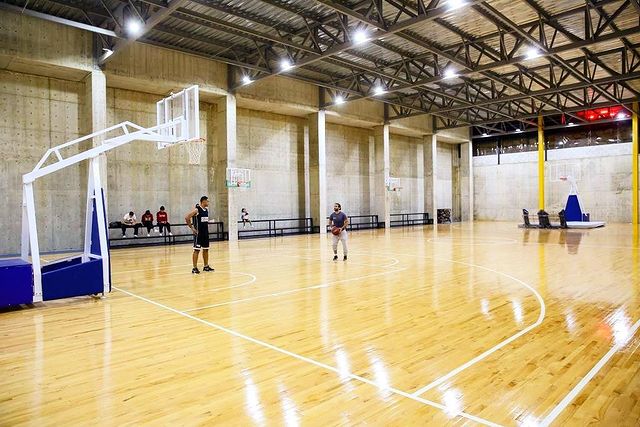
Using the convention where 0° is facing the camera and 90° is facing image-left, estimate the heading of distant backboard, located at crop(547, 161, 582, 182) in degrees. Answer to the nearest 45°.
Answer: approximately 0°

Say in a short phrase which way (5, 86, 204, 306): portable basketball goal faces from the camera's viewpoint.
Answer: facing away from the viewer and to the right of the viewer

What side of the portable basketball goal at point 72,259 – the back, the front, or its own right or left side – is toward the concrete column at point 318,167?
front

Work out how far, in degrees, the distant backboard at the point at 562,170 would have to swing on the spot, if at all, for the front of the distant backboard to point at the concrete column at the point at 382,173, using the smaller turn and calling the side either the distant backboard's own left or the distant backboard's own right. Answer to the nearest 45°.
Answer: approximately 45° to the distant backboard's own right

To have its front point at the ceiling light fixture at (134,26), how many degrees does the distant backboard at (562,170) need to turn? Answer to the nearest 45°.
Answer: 0° — it already faces it

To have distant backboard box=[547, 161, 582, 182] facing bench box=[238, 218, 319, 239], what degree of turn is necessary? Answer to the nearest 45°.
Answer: approximately 45° to its right

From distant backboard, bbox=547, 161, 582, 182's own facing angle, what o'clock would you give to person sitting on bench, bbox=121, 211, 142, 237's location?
The person sitting on bench is roughly at 1 o'clock from the distant backboard.

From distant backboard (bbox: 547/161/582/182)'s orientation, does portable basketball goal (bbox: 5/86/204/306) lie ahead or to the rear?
ahead

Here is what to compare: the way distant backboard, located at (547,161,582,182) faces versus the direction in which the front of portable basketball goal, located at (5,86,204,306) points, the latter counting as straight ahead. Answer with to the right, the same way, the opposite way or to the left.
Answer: the opposite way

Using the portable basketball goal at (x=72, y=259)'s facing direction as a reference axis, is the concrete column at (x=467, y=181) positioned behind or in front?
in front

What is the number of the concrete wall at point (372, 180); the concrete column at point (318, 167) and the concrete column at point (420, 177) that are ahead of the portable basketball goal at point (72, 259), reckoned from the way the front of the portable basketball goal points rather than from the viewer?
3

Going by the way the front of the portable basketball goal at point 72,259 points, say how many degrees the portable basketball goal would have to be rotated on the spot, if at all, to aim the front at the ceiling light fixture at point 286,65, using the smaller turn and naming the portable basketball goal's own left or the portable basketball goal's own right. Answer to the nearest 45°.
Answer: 0° — it already faces it

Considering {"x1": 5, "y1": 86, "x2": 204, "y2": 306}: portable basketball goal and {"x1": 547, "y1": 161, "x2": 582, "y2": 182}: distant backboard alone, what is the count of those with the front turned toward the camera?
1

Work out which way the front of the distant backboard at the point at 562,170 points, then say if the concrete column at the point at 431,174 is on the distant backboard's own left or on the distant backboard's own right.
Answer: on the distant backboard's own right
